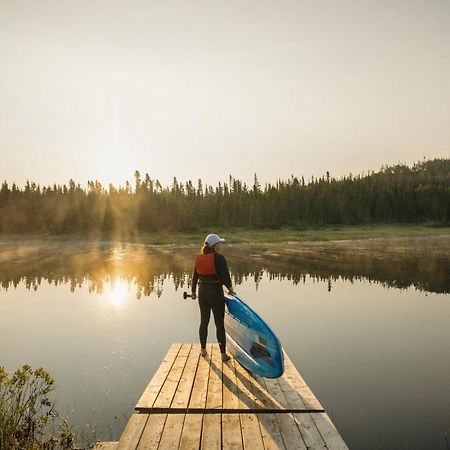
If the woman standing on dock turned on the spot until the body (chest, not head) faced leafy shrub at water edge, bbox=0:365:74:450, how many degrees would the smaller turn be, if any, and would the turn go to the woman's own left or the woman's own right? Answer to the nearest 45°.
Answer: approximately 180°

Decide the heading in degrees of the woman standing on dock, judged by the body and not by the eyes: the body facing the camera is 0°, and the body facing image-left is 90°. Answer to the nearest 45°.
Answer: approximately 225°

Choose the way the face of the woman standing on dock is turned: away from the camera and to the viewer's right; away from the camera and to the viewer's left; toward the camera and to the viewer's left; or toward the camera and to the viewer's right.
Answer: away from the camera and to the viewer's right
